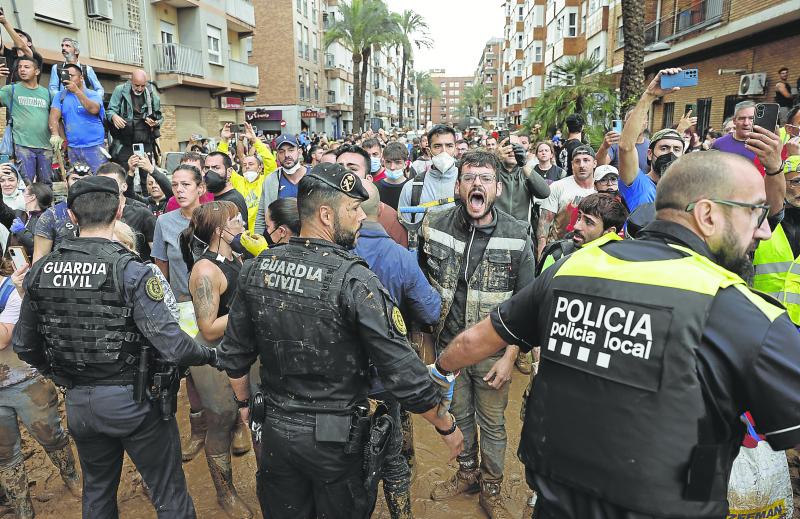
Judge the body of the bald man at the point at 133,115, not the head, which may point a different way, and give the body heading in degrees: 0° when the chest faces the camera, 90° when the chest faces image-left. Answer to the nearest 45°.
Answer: approximately 0°

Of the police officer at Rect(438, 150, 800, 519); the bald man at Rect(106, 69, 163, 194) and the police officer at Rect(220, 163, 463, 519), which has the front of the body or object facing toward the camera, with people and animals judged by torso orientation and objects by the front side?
the bald man

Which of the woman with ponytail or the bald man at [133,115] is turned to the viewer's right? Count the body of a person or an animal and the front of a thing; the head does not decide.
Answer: the woman with ponytail

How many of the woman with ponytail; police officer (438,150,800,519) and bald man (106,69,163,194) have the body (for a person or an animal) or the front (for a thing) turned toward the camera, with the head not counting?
1

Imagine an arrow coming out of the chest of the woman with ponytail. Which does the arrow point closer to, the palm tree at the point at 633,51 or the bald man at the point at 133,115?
the palm tree

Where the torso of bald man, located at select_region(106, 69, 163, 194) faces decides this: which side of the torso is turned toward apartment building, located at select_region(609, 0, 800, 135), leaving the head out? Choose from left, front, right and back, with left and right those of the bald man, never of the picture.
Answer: left

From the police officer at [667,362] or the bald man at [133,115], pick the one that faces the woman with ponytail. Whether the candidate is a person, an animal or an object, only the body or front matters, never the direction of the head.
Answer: the bald man

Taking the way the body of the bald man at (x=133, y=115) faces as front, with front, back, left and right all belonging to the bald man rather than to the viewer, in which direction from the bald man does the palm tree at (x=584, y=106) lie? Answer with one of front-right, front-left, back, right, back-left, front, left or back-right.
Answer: left

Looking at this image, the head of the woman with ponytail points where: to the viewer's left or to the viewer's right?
to the viewer's right

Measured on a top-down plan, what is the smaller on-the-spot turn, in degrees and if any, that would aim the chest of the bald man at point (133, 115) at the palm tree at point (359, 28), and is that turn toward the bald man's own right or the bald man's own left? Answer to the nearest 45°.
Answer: approximately 135° to the bald man's own left

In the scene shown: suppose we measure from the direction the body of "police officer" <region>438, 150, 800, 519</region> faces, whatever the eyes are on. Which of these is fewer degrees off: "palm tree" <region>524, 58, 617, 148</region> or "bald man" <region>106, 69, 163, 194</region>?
the palm tree

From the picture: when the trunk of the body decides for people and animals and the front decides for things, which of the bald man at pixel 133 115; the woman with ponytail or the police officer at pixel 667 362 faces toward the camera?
the bald man

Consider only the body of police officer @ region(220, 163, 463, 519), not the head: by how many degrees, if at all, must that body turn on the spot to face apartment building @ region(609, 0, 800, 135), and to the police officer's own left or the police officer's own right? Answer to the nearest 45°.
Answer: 0° — they already face it

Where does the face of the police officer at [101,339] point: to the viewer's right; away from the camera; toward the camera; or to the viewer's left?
away from the camera
